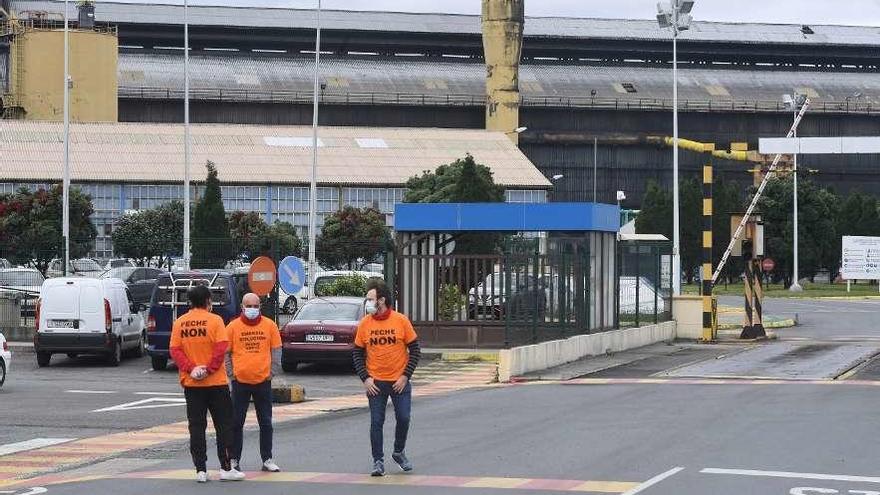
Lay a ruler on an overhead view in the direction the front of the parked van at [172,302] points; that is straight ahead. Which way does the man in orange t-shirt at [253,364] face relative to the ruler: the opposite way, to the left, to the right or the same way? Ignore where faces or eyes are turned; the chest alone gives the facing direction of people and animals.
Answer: the opposite way

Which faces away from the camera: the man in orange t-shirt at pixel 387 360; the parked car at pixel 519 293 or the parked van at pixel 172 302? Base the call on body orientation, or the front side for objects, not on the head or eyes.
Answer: the parked van at pixel 172 302

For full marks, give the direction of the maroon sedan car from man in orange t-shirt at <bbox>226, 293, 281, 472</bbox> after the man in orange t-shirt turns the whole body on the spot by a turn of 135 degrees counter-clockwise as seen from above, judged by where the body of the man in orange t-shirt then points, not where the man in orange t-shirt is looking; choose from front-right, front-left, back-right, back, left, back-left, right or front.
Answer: front-left

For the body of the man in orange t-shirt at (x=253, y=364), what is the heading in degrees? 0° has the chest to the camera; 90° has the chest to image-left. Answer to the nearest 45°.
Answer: approximately 0°

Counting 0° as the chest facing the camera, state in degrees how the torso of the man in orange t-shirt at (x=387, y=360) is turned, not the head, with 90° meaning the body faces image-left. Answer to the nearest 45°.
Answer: approximately 0°

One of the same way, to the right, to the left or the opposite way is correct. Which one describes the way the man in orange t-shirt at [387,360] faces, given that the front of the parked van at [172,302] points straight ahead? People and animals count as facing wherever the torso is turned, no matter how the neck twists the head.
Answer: the opposite way

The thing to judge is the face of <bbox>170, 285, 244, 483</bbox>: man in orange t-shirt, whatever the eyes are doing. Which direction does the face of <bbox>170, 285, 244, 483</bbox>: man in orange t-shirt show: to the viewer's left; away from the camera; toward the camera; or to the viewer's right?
away from the camera

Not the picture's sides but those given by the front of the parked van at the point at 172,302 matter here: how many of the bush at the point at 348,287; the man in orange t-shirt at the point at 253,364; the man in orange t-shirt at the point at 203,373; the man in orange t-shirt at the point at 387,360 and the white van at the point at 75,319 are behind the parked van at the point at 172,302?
3
